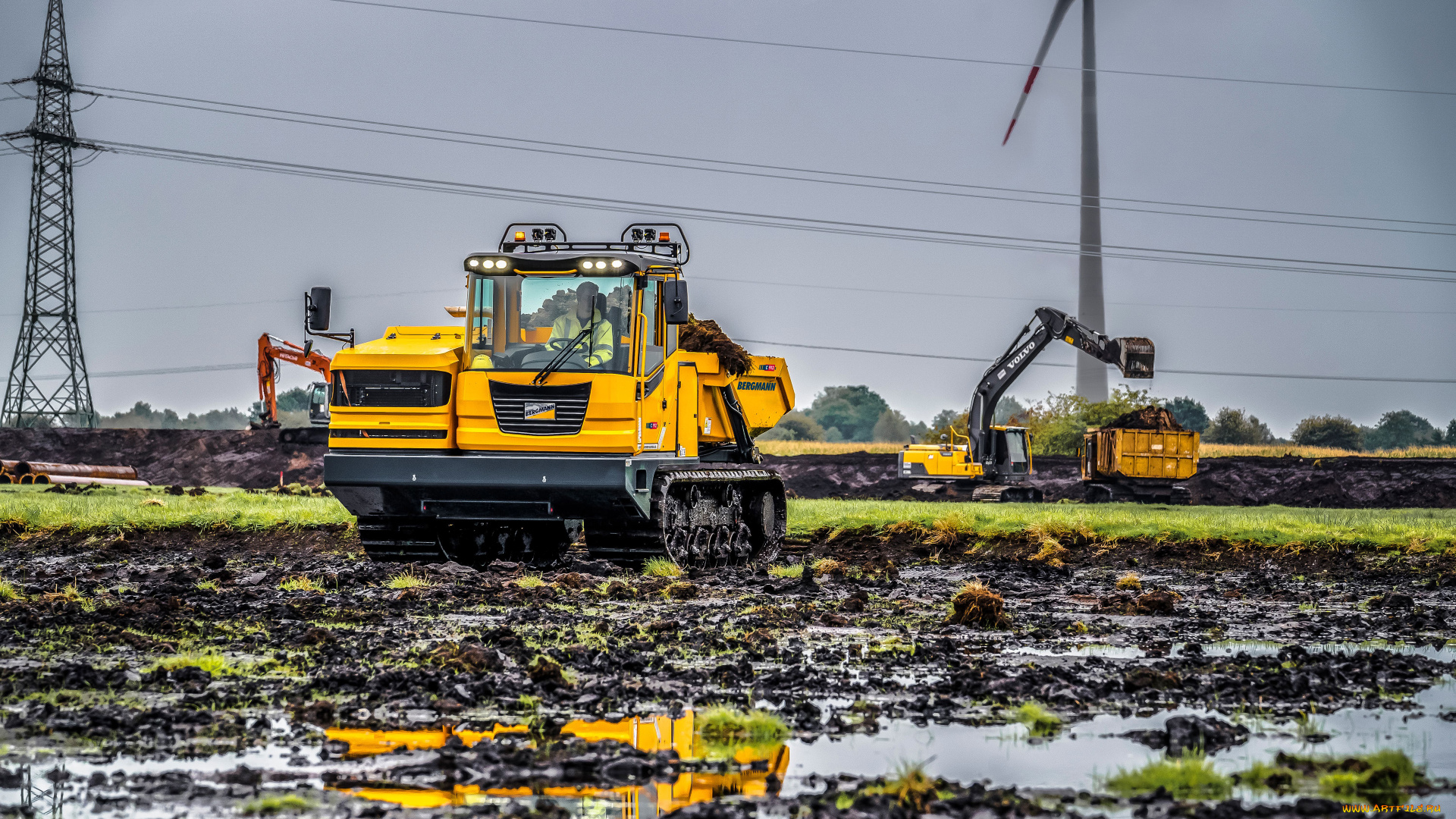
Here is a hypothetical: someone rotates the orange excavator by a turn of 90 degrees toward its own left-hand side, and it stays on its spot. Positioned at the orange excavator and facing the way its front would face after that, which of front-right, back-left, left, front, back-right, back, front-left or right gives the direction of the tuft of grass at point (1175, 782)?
front

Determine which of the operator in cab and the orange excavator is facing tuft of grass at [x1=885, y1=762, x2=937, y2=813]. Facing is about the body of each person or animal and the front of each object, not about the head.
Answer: the operator in cab

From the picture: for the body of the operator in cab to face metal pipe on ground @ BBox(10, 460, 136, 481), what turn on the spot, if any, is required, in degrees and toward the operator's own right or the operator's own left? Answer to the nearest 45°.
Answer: approximately 135° to the operator's own right

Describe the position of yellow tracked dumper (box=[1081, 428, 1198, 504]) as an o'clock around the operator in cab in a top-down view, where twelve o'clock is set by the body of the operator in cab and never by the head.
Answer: The yellow tracked dumper is roughly at 7 o'clock from the operator in cab.

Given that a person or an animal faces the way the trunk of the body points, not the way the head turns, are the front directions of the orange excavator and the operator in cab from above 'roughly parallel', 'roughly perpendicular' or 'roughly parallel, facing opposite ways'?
roughly perpendicular

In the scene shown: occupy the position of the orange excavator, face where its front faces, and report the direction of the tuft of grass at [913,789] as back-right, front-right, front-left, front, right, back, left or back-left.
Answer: left

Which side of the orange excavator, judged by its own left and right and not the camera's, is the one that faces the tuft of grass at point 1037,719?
left

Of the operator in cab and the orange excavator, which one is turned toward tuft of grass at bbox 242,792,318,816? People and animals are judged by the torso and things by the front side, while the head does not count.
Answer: the operator in cab

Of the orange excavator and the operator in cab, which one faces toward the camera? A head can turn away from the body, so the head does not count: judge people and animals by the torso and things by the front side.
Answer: the operator in cab

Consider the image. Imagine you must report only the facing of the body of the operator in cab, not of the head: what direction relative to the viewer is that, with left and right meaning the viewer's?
facing the viewer

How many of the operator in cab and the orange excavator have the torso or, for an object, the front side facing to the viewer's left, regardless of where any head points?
1

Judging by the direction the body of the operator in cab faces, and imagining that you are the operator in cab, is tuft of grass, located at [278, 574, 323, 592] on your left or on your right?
on your right

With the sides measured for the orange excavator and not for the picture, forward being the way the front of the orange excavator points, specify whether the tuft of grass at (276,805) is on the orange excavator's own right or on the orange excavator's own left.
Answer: on the orange excavator's own left

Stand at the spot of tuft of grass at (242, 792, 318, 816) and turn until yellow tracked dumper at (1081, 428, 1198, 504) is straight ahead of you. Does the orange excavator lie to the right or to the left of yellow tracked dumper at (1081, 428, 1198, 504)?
left

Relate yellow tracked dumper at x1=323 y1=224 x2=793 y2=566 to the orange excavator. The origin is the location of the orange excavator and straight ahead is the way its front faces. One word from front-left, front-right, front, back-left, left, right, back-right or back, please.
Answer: left

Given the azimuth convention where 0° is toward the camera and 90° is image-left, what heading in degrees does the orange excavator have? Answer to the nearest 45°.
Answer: approximately 90°

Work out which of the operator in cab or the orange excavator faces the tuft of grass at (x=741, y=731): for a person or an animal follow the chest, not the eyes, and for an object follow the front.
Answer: the operator in cab

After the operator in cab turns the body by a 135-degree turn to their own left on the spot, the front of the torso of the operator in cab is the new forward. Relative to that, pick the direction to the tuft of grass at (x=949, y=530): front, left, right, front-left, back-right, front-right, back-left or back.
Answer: front
